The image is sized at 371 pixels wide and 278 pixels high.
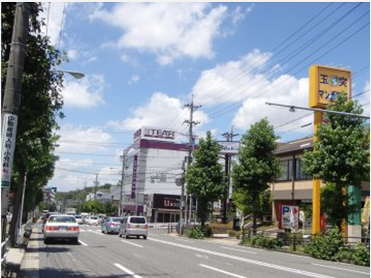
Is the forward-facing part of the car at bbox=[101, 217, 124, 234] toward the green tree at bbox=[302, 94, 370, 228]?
no

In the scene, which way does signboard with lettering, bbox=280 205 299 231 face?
toward the camera

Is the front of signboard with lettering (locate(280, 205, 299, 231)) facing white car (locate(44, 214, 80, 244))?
no

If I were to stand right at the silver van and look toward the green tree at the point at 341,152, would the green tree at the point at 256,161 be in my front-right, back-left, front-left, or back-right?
front-left

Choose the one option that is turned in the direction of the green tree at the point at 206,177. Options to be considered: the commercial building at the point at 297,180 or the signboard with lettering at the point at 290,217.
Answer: the commercial building

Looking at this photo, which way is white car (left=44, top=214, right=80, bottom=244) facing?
away from the camera

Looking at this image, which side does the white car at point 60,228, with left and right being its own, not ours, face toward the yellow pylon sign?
right

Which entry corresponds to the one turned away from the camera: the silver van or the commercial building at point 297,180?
the silver van

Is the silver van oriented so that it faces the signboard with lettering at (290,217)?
no

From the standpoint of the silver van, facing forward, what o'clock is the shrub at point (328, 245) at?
The shrub is roughly at 5 o'clock from the silver van.

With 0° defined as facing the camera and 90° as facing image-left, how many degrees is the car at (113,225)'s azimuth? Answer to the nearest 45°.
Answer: approximately 135°

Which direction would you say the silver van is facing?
away from the camera

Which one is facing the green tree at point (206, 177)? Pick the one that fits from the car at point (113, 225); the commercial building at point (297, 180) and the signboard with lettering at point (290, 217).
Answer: the commercial building

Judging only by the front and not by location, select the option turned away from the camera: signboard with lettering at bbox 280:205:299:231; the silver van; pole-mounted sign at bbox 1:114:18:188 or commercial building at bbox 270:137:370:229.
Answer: the silver van

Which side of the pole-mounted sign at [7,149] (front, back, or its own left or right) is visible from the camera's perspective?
front

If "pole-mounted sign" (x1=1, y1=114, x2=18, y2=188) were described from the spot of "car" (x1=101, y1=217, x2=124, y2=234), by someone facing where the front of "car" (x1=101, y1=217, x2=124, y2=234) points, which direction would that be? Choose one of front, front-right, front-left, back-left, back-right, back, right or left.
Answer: back-left

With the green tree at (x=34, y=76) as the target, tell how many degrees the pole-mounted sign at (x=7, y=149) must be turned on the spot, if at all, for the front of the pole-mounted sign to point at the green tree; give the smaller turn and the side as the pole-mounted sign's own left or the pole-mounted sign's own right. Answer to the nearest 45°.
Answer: approximately 180°

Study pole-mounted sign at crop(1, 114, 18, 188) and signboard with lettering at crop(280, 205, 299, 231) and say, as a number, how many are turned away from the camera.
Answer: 0

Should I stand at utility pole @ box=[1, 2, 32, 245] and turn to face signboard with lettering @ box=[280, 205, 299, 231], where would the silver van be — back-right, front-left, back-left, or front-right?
front-left
